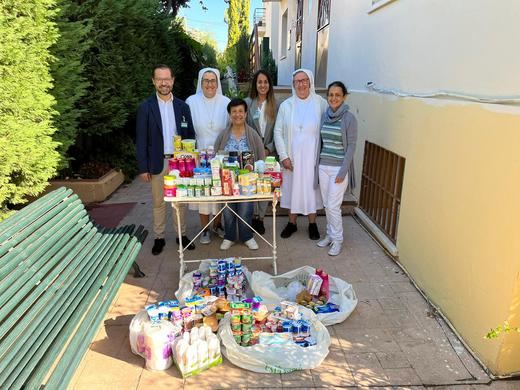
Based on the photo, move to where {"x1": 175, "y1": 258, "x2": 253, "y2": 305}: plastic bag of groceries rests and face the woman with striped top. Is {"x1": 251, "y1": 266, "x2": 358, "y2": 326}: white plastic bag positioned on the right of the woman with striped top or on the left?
right

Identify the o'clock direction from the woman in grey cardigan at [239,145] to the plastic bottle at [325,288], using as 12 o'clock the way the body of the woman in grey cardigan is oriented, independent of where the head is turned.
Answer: The plastic bottle is roughly at 11 o'clock from the woman in grey cardigan.

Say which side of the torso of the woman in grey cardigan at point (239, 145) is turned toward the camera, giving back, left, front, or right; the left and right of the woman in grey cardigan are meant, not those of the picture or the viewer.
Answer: front

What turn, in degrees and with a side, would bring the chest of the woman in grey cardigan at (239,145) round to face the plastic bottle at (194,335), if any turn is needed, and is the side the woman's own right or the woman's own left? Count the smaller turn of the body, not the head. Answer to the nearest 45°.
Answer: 0° — they already face it

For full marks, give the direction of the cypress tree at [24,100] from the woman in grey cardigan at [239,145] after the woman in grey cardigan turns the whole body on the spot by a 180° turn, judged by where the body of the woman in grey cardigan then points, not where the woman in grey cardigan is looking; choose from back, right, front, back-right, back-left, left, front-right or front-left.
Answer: left

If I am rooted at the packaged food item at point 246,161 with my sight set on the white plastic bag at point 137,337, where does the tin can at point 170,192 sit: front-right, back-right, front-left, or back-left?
front-right

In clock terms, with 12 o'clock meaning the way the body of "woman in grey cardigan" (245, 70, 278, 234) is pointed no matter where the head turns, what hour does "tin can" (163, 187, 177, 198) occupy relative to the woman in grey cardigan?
The tin can is roughly at 1 o'clock from the woman in grey cardigan.

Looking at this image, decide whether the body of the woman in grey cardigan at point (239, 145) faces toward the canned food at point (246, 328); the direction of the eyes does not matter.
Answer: yes

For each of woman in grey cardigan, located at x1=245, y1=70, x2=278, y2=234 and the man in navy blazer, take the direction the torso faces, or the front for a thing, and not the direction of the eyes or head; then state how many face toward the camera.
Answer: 2

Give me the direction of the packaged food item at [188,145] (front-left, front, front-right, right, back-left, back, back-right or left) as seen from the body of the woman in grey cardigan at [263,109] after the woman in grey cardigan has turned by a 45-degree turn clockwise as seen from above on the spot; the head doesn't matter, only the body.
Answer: front

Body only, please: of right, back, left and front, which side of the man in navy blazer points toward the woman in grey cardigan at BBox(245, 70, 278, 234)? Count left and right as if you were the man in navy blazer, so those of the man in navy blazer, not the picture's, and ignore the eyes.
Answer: left

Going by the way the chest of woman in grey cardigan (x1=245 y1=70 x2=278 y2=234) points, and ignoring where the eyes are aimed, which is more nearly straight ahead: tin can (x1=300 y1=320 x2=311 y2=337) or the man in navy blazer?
the tin can

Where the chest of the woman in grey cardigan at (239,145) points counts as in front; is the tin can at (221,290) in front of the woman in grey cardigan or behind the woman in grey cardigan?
in front

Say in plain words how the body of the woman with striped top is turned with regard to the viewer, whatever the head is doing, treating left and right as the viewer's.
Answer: facing the viewer and to the left of the viewer

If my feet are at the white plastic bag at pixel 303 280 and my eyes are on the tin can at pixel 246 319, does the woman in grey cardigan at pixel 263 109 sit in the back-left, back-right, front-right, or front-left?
back-right

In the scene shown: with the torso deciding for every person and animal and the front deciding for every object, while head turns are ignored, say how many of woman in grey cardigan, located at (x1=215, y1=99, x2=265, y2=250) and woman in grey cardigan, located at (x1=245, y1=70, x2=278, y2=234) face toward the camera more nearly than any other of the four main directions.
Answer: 2

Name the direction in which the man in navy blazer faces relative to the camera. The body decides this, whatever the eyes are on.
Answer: toward the camera

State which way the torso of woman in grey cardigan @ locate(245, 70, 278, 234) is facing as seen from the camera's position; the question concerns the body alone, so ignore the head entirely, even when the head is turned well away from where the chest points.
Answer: toward the camera

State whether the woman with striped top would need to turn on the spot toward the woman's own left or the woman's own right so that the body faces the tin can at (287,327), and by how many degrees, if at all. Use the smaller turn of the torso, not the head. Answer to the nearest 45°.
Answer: approximately 45° to the woman's own left

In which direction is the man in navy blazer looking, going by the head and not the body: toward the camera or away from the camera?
toward the camera

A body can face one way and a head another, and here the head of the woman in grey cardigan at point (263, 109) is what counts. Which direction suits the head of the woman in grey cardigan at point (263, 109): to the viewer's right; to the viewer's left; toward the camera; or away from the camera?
toward the camera

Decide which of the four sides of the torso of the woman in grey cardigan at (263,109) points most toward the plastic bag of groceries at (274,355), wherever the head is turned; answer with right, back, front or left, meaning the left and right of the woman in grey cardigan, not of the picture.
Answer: front

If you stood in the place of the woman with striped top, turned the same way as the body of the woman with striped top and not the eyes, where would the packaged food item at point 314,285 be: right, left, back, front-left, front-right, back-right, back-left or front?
front-left
